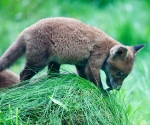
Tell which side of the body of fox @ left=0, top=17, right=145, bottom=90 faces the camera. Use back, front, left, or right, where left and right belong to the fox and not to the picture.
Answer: right
